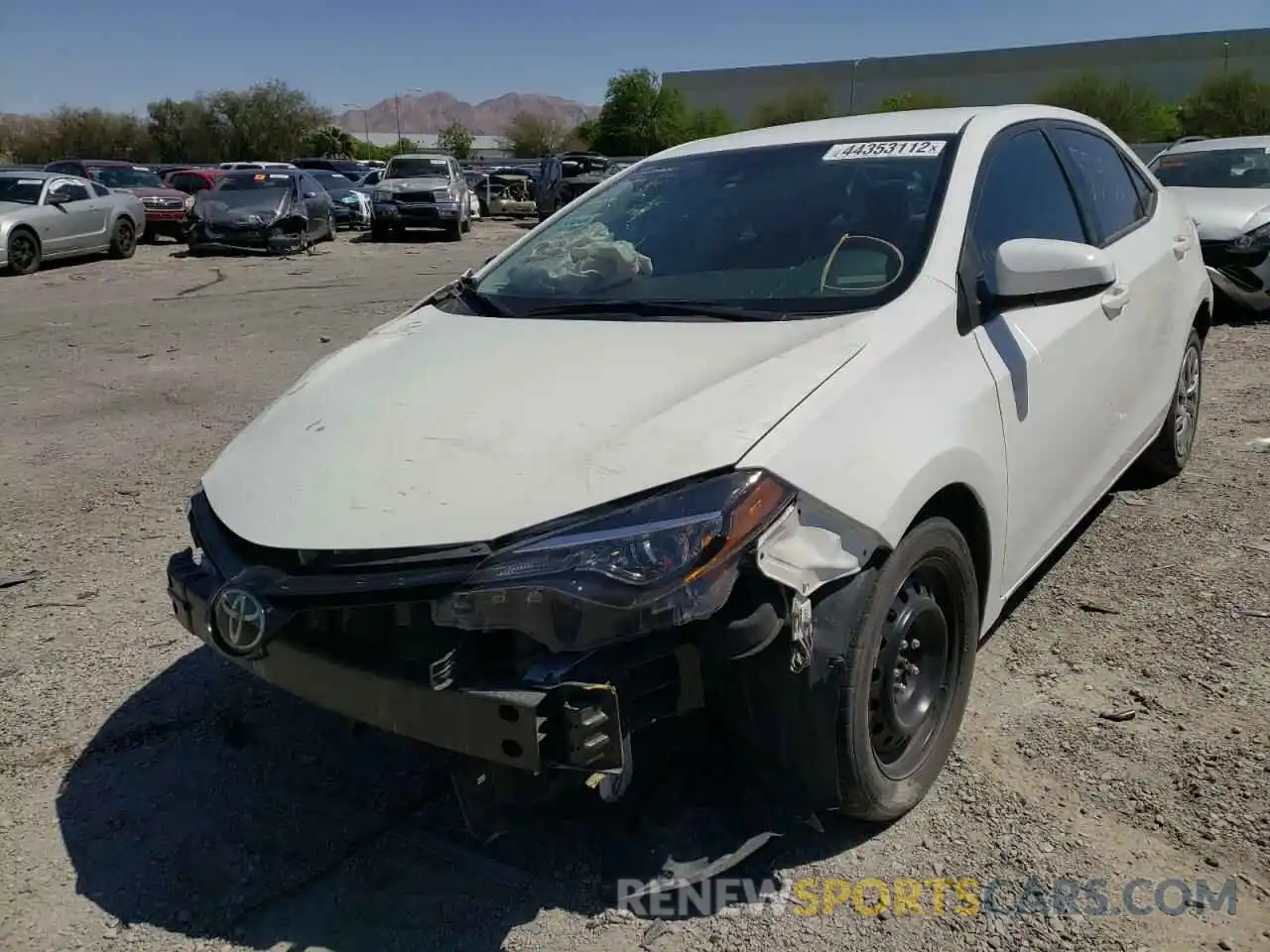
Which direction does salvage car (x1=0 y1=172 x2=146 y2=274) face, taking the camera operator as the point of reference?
facing the viewer and to the left of the viewer

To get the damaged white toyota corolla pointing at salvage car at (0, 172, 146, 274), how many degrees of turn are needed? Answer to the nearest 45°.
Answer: approximately 90° to its right

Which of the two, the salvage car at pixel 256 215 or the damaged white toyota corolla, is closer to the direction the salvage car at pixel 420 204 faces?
the damaged white toyota corolla

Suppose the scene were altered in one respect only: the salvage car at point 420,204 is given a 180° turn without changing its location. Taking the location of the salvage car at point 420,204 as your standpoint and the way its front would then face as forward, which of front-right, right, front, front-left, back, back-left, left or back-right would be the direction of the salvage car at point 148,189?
left

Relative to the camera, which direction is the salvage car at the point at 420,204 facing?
toward the camera

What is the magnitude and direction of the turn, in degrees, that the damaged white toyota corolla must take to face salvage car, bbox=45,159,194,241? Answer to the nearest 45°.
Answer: approximately 90° to its right

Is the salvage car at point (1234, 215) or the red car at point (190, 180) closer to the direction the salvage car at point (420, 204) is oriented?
the salvage car

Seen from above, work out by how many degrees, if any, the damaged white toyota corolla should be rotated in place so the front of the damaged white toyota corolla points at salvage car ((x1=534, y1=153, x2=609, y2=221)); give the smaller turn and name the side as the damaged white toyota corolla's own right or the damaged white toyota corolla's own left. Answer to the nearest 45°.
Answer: approximately 135° to the damaged white toyota corolla's own right

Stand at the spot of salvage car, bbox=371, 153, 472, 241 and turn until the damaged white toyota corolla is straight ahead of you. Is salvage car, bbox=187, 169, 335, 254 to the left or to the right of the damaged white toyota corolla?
right

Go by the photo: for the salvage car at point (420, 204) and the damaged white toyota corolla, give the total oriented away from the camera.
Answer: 0

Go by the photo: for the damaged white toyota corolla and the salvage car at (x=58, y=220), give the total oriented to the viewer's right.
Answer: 0

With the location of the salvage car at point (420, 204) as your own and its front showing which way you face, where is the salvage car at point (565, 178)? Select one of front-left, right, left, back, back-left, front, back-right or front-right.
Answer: back-left

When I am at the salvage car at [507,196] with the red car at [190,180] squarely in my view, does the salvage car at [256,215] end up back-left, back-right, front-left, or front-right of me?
front-left

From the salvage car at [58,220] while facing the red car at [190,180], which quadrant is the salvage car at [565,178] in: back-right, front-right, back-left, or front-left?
front-right

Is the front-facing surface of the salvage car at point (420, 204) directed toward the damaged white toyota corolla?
yes
